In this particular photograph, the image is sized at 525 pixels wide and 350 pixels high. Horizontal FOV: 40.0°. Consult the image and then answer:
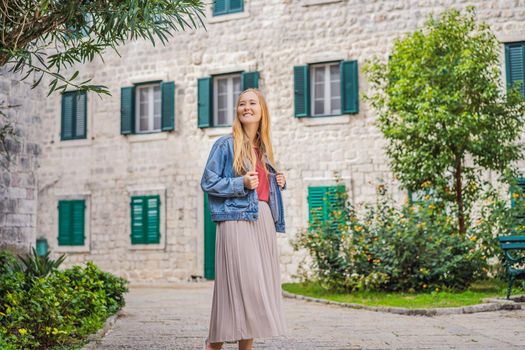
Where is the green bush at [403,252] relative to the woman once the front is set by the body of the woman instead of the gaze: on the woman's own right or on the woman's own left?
on the woman's own left

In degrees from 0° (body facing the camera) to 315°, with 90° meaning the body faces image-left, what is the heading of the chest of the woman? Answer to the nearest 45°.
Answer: approximately 315°

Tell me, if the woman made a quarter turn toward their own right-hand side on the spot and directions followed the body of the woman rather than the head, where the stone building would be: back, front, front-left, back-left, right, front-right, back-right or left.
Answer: back-right

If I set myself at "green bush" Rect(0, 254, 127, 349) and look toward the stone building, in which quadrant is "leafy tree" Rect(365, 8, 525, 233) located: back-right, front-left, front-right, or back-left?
front-right

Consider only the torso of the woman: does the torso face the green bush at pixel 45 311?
no

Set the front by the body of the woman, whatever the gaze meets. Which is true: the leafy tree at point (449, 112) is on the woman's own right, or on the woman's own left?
on the woman's own left
